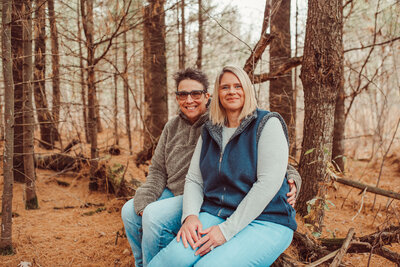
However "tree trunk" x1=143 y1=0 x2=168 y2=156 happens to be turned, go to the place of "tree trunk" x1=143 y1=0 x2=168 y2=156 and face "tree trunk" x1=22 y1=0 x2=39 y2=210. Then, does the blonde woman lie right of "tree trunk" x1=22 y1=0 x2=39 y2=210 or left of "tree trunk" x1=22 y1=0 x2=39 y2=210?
left

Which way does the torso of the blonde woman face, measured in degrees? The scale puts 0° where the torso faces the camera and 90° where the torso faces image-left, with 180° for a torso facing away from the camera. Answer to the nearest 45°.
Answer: approximately 45°

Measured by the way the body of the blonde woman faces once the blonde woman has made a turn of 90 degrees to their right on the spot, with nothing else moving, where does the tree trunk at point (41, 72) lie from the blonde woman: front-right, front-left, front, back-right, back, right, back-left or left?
front

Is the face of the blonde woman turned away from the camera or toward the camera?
toward the camera

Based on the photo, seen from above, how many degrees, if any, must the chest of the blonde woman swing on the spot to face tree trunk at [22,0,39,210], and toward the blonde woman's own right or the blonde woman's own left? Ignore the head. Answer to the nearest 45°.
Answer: approximately 90° to the blonde woman's own right

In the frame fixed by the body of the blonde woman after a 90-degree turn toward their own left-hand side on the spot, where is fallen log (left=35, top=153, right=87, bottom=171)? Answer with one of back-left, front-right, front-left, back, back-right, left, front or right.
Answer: back

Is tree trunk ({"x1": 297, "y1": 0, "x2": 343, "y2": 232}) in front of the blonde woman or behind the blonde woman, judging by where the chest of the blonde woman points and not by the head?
behind

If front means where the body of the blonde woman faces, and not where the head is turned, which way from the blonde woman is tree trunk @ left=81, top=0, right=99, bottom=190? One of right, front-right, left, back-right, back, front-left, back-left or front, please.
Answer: right

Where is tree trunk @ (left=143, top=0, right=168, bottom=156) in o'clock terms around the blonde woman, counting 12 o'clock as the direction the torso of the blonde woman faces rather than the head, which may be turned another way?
The tree trunk is roughly at 4 o'clock from the blonde woman.

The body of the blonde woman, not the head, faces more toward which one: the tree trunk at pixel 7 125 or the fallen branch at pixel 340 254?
the tree trunk
